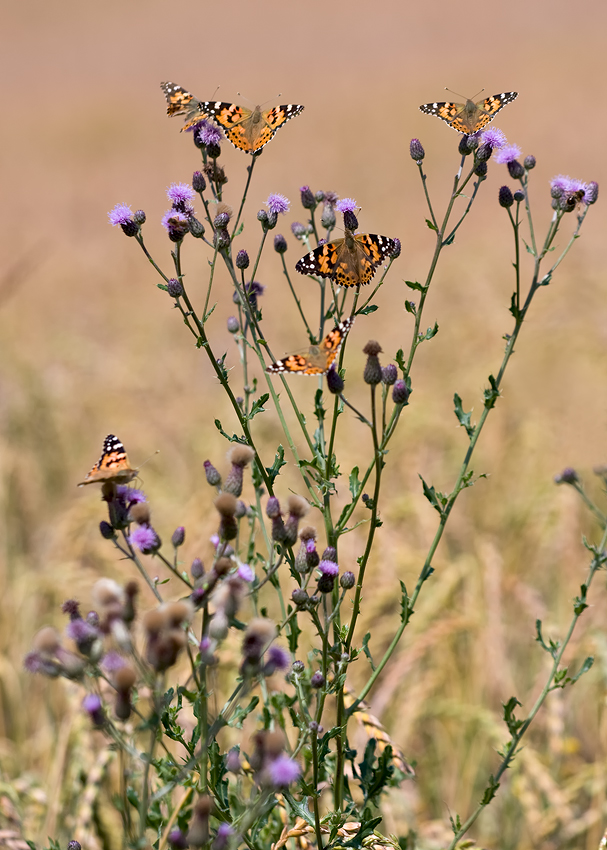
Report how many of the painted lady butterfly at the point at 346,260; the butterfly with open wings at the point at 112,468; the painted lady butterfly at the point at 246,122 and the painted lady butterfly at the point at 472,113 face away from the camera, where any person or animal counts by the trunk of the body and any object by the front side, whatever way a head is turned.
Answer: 3

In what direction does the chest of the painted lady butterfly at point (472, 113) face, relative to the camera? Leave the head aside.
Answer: away from the camera

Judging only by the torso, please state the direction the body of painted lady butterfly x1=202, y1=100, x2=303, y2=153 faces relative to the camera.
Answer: away from the camera

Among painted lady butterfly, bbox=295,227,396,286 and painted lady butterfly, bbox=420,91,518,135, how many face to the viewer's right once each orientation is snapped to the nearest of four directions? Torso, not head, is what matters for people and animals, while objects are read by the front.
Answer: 0

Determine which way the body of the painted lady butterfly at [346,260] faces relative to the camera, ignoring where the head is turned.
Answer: away from the camera

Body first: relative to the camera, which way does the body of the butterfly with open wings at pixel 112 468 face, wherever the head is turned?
to the viewer's right

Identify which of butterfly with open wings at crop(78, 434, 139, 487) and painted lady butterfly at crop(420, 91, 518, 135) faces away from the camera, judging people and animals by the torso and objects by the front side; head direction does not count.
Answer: the painted lady butterfly

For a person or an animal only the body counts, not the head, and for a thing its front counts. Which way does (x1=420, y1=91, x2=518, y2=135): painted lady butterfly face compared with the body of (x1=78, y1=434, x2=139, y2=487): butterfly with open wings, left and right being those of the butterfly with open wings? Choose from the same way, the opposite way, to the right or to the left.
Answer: to the left
